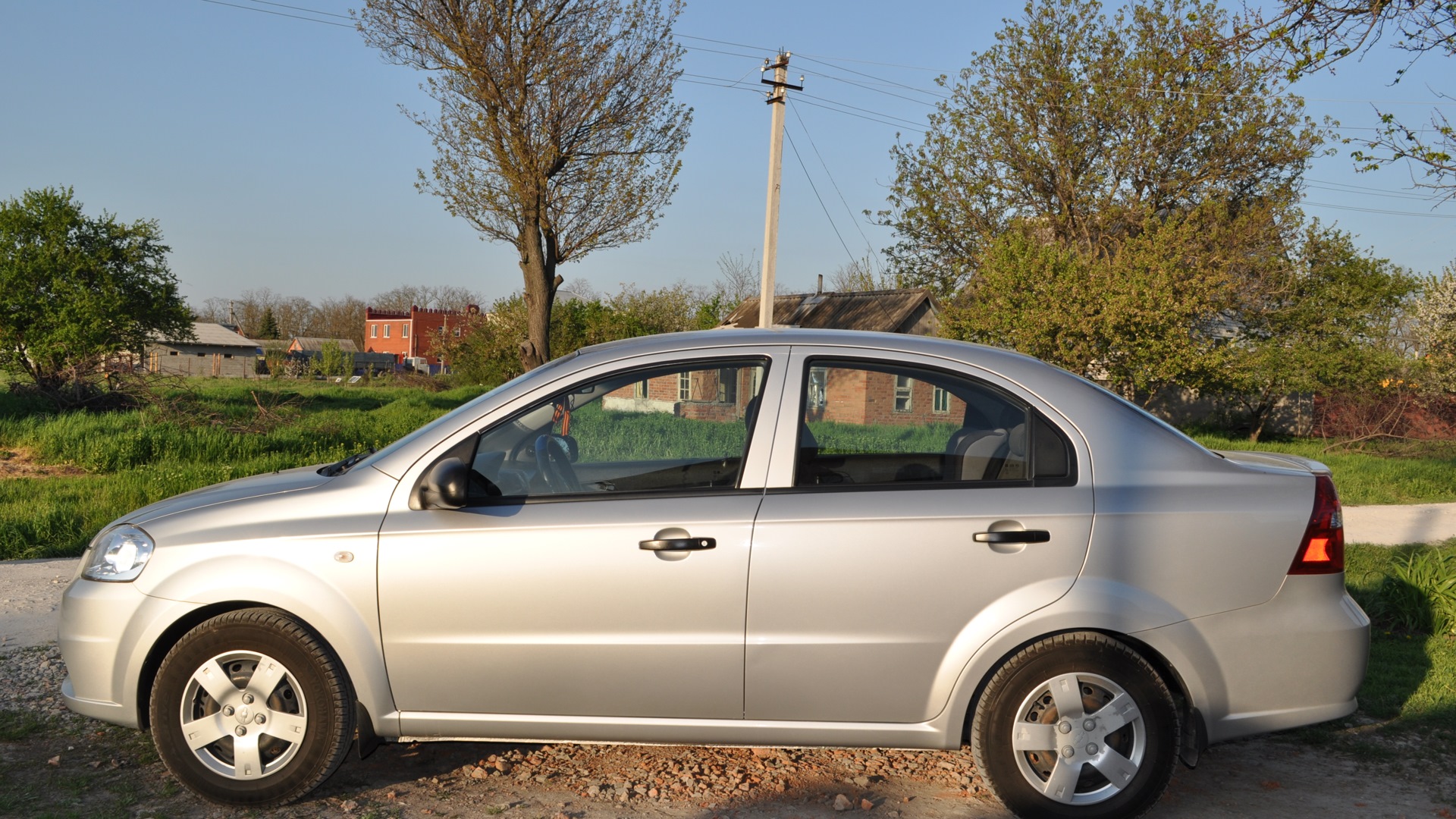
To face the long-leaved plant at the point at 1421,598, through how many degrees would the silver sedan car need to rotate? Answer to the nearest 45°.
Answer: approximately 135° to its right

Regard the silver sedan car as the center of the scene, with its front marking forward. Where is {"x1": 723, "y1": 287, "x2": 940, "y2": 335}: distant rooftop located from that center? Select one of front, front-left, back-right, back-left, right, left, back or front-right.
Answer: right

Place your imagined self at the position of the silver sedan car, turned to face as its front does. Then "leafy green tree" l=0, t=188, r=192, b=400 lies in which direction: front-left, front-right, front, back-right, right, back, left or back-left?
front-right

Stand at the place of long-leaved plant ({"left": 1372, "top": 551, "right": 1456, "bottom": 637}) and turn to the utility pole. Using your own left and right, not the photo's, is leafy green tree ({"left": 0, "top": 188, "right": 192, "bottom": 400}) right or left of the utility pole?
left

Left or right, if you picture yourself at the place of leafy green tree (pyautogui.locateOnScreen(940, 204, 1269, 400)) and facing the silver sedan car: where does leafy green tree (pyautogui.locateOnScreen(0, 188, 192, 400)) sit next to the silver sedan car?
right

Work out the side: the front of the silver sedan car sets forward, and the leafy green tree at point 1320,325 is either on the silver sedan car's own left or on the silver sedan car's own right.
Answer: on the silver sedan car's own right

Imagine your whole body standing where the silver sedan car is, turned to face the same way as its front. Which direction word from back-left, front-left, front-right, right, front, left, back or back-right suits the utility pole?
right

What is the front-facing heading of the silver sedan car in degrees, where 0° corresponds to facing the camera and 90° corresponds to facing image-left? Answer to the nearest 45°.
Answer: approximately 90°

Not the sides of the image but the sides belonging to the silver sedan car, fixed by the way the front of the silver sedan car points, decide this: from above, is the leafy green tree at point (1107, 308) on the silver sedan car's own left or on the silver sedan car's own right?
on the silver sedan car's own right
